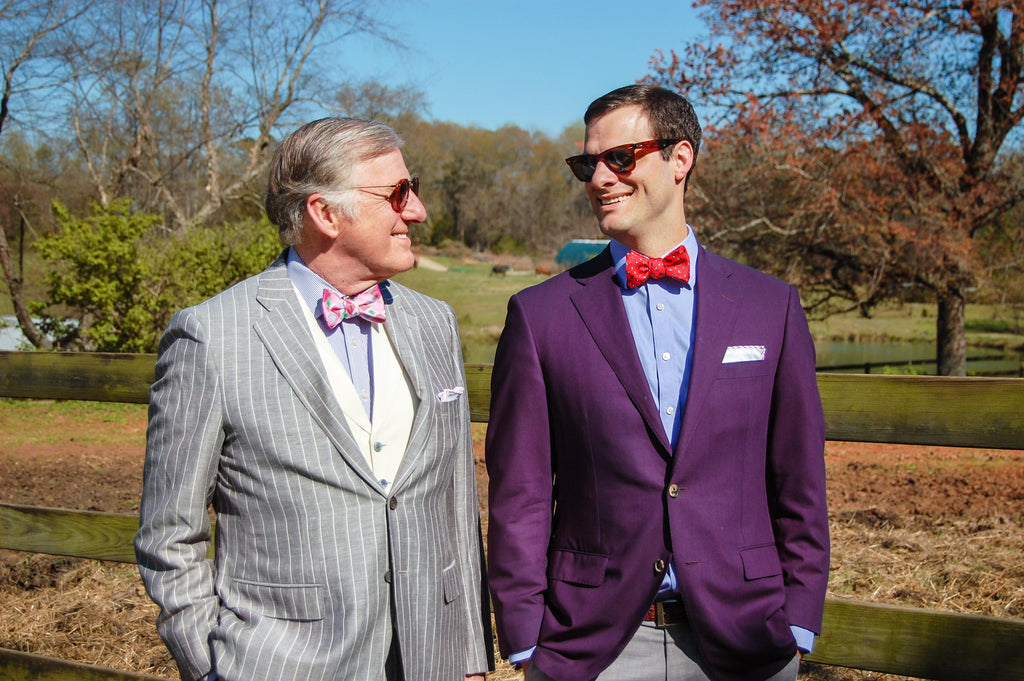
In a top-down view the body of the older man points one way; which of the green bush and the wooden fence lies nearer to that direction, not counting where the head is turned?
the wooden fence

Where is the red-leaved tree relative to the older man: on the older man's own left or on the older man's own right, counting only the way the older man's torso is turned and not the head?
on the older man's own left

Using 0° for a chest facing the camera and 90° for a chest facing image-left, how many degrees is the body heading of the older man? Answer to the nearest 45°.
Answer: approximately 315°

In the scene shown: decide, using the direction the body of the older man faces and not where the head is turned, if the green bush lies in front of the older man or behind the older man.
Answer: behind

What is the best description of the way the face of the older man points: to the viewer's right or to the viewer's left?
to the viewer's right
